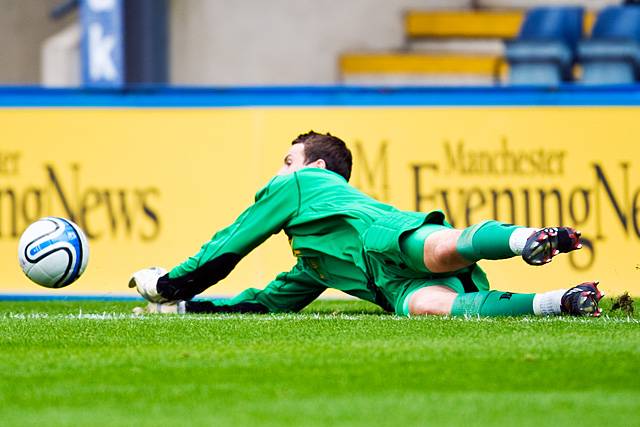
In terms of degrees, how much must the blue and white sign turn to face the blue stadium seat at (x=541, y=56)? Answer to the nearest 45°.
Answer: approximately 90° to its left

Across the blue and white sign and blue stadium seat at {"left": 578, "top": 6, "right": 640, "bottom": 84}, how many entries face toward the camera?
2

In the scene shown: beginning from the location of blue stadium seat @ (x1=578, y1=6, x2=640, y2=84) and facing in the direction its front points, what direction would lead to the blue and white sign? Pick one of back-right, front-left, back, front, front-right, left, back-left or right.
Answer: right

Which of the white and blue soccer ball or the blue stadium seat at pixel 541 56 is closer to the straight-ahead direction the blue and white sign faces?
the white and blue soccer ball

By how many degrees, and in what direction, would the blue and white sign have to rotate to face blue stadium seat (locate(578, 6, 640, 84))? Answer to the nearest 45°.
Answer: approximately 90° to its left

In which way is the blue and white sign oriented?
toward the camera

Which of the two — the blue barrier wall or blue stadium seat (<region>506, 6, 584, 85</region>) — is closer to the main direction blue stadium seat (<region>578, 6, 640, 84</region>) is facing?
the blue barrier wall

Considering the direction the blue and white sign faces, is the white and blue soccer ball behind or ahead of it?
ahead

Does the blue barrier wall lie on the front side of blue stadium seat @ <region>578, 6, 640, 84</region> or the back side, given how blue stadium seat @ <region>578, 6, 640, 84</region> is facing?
on the front side

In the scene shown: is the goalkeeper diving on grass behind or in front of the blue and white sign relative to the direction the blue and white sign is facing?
in front

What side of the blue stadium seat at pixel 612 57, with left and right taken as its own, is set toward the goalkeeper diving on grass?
front
